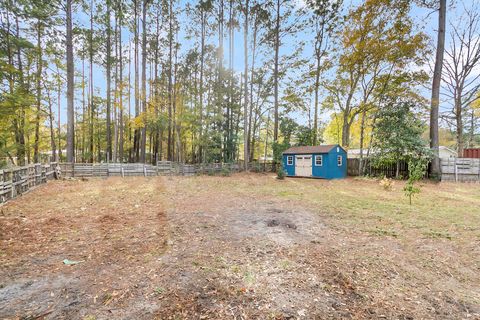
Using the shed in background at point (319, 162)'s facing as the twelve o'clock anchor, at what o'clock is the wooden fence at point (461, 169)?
The wooden fence is roughly at 8 o'clock from the shed in background.

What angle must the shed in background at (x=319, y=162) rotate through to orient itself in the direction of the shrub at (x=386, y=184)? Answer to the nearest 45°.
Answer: approximately 90° to its left

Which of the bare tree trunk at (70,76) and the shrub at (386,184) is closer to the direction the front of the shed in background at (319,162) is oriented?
the bare tree trunk

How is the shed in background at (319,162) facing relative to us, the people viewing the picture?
facing the viewer and to the left of the viewer

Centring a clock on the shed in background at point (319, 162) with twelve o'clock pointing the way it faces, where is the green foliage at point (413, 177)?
The green foliage is roughly at 10 o'clock from the shed in background.

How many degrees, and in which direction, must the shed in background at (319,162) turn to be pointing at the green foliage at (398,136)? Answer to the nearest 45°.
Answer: approximately 135° to its left
